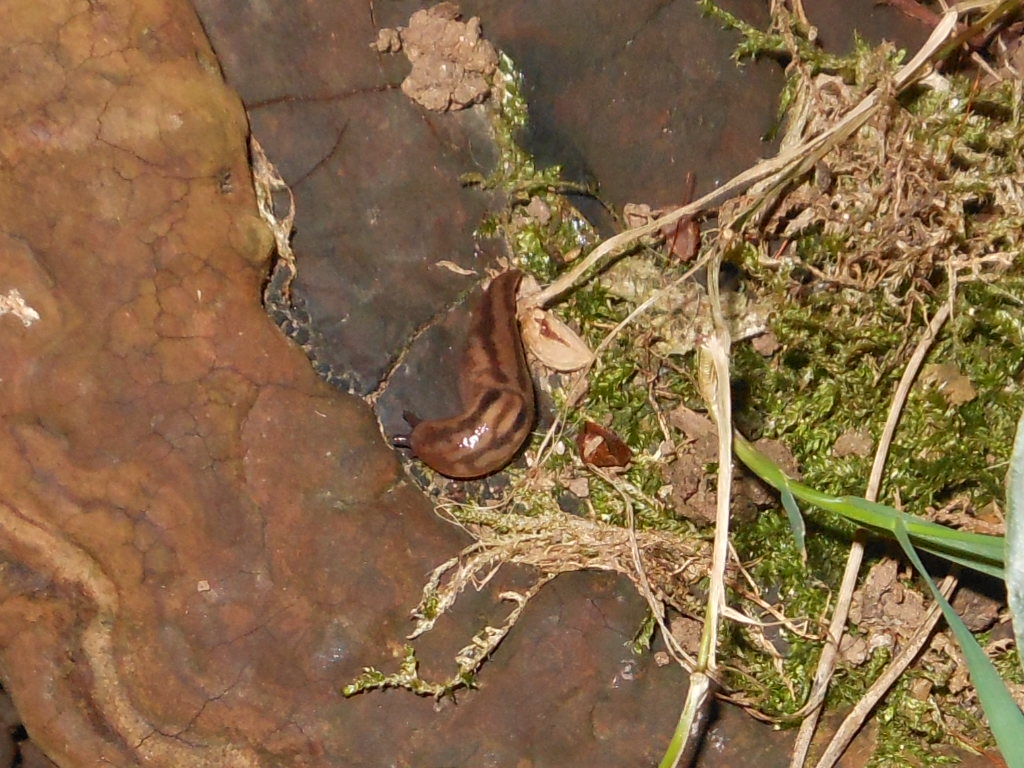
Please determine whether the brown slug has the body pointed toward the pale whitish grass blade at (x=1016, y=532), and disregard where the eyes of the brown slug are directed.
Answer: no

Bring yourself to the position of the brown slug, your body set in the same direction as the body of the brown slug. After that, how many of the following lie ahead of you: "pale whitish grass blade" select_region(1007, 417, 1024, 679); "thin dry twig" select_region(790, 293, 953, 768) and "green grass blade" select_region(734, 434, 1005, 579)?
0

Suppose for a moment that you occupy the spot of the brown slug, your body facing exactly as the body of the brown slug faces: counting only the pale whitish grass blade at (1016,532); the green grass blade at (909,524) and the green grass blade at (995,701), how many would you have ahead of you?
0

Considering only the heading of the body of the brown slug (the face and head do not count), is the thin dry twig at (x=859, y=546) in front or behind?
behind

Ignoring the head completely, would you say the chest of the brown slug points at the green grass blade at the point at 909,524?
no

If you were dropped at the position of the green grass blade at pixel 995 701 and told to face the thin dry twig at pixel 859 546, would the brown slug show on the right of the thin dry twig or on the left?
left

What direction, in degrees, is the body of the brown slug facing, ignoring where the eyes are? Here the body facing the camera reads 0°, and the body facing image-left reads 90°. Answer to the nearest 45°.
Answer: approximately 90°

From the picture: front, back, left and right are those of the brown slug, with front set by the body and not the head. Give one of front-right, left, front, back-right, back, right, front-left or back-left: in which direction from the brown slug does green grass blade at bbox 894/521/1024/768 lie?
back-left
